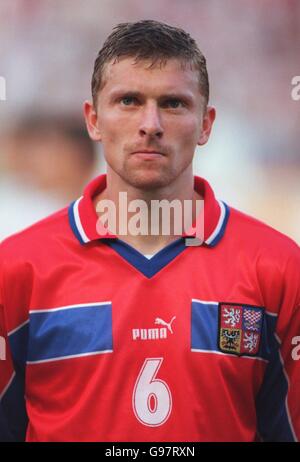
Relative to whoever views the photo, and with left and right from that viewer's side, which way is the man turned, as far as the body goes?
facing the viewer

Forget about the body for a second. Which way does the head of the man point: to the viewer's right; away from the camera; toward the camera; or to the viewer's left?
toward the camera
